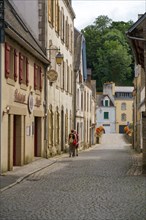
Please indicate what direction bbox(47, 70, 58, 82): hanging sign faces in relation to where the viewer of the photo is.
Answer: facing the viewer

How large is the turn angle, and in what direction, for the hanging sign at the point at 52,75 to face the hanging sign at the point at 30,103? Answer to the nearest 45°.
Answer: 0° — it already faces it
